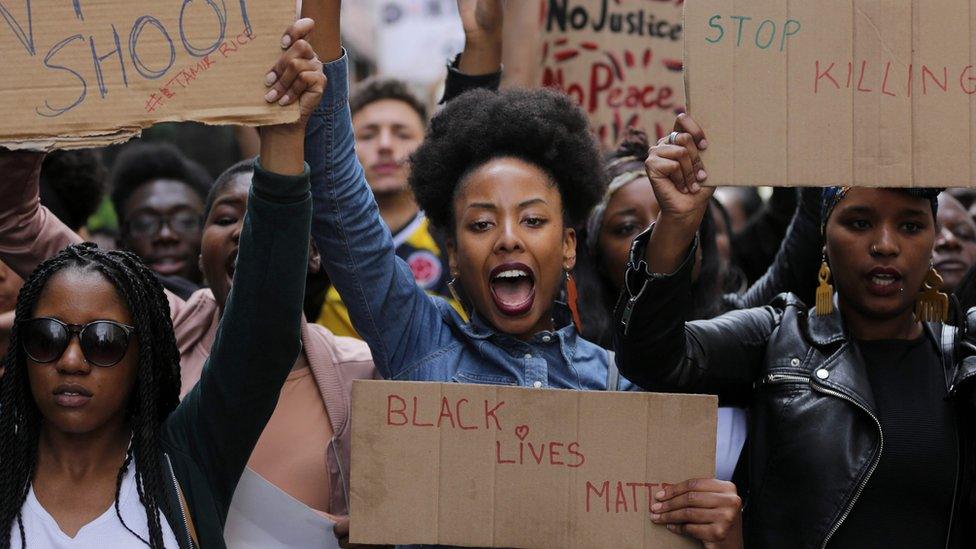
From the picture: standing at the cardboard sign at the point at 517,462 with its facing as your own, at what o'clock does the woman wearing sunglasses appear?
The woman wearing sunglasses is roughly at 3 o'clock from the cardboard sign.

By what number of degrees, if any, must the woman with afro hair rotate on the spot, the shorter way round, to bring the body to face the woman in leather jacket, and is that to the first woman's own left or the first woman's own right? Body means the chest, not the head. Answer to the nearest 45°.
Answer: approximately 90° to the first woman's own left

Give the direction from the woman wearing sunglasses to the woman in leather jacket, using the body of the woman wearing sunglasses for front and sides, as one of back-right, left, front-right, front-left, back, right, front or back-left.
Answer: left

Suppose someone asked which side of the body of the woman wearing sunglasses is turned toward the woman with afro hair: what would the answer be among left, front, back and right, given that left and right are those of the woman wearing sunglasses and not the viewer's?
left

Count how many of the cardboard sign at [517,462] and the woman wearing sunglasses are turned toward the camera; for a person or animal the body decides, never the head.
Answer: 2

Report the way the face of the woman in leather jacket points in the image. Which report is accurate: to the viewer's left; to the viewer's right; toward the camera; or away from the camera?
toward the camera

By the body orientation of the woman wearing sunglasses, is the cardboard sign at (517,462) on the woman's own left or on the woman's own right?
on the woman's own left

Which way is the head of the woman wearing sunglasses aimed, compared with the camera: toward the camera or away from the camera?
toward the camera

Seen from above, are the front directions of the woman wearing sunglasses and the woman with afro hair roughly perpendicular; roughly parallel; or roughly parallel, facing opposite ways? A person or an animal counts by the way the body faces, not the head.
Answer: roughly parallel

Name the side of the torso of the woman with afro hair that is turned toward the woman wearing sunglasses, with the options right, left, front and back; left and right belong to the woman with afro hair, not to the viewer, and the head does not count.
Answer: right

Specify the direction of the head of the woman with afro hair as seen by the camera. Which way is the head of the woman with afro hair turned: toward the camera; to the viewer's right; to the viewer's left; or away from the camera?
toward the camera

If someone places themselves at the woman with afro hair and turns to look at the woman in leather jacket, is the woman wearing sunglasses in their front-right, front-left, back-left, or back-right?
back-right

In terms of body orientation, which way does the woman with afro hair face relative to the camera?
toward the camera

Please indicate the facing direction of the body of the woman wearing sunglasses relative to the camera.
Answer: toward the camera

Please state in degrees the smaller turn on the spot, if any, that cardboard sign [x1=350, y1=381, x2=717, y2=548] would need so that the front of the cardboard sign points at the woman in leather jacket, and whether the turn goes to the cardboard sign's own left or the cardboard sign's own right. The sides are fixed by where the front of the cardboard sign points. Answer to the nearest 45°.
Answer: approximately 90° to the cardboard sign's own left
